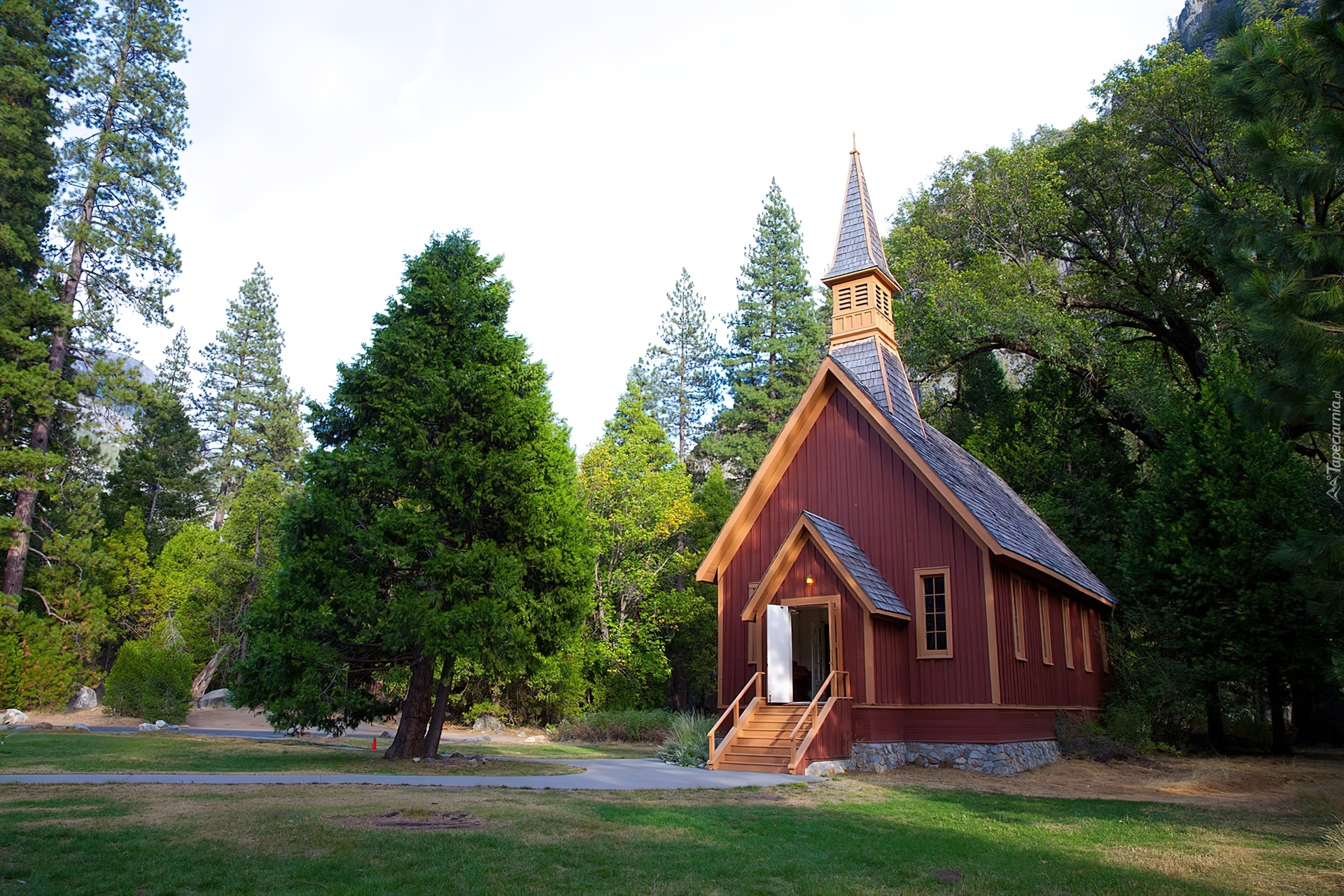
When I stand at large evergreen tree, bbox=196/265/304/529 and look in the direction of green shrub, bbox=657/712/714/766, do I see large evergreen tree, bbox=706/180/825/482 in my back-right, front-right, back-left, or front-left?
front-left

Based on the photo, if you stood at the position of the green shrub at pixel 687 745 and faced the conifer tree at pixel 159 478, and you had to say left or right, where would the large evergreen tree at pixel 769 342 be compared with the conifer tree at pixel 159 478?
right

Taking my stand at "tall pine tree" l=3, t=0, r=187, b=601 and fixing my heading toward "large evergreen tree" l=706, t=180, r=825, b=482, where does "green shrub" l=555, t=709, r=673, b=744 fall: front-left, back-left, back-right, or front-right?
front-right

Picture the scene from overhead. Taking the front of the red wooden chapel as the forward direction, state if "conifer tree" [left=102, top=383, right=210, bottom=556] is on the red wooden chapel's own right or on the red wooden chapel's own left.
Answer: on the red wooden chapel's own right

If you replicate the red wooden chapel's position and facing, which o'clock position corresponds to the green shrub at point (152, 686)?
The green shrub is roughly at 2 o'clock from the red wooden chapel.

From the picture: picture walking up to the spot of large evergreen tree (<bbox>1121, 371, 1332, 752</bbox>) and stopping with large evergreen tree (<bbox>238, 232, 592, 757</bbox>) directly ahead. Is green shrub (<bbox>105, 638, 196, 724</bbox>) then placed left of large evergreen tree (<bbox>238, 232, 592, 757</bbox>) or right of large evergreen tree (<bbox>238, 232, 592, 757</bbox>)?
right

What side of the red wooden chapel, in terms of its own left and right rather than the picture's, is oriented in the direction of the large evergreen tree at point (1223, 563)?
back

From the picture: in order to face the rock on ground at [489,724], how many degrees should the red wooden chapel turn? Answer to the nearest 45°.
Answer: approximately 90° to its right

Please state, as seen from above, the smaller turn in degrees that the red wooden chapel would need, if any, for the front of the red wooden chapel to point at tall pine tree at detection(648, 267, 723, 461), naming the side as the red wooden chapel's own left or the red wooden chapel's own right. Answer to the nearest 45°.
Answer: approximately 135° to the red wooden chapel's own right

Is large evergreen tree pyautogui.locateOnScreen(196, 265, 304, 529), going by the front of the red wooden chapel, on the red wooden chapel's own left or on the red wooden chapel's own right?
on the red wooden chapel's own right

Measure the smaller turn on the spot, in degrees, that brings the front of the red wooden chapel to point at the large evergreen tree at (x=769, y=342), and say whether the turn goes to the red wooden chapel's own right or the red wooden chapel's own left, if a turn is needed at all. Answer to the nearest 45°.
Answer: approximately 135° to the red wooden chapel's own right

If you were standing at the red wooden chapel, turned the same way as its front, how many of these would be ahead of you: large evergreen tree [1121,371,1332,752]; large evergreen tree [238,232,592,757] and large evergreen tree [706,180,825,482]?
1

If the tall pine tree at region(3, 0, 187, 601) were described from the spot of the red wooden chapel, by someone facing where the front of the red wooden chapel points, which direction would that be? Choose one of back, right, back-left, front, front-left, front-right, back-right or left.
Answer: front-right

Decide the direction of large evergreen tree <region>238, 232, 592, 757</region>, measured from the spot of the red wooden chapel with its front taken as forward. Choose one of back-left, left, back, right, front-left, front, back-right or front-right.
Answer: front
